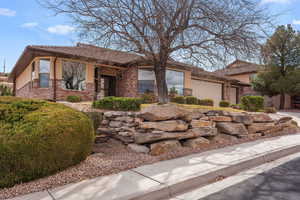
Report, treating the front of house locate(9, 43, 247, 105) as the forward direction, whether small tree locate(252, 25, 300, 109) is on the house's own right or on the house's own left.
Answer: on the house's own left

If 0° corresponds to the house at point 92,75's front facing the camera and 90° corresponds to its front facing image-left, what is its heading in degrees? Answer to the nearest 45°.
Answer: approximately 315°

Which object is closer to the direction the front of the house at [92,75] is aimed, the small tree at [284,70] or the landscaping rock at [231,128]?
the landscaping rock

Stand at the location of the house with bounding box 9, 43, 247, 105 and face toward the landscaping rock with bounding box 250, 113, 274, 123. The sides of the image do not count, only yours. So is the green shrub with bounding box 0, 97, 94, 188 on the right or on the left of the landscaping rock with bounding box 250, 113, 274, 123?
right

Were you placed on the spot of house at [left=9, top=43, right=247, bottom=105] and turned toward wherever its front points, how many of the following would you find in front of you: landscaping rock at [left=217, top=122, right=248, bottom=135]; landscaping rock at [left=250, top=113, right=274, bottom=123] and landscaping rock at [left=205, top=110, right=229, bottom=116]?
3

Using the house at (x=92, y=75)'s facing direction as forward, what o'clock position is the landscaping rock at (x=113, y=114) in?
The landscaping rock is roughly at 1 o'clock from the house.

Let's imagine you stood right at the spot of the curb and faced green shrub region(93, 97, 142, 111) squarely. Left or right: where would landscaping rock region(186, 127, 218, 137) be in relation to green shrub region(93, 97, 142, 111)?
right

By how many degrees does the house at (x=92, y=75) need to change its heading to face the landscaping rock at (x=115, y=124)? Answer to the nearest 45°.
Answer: approximately 45° to its right
